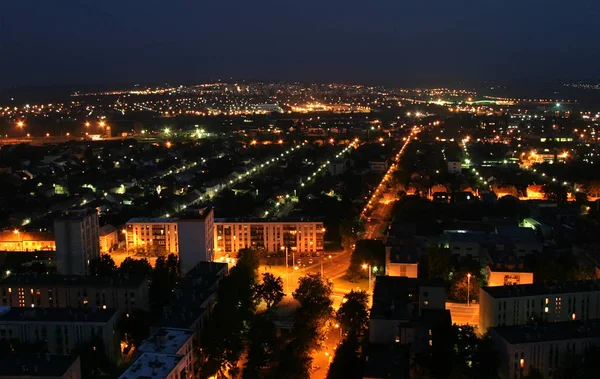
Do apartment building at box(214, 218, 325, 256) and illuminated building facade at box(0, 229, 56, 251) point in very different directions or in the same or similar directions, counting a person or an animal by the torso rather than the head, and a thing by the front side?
same or similar directions

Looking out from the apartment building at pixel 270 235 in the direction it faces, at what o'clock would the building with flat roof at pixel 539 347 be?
The building with flat roof is roughly at 11 o'clock from the apartment building.

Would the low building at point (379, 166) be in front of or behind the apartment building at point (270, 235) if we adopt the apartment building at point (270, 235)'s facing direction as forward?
behind

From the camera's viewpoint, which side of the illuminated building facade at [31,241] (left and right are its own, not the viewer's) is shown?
front

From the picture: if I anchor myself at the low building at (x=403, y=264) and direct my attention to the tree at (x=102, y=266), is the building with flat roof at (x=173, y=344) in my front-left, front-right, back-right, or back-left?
front-left

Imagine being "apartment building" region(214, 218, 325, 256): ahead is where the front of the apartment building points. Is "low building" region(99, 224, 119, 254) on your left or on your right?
on your right

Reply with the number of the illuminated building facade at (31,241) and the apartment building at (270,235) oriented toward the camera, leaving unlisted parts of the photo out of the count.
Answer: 2

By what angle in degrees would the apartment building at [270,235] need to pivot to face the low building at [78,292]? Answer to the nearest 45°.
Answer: approximately 45° to its right

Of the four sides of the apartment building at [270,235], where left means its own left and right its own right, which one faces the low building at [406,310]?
front

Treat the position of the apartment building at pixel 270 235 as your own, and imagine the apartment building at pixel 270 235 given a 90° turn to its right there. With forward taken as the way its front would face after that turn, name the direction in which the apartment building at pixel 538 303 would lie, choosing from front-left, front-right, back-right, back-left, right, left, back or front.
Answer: back-left

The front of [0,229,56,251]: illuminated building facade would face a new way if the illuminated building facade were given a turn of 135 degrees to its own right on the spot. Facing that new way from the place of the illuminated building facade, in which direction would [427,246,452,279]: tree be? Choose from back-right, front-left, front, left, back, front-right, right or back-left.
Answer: back

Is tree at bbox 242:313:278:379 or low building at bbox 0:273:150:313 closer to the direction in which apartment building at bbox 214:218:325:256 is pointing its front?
the tree

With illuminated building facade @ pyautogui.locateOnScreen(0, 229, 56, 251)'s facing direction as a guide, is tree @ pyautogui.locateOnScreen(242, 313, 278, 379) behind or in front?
in front

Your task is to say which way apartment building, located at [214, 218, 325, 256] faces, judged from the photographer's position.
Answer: facing the viewer

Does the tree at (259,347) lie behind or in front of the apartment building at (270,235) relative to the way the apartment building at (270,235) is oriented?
in front

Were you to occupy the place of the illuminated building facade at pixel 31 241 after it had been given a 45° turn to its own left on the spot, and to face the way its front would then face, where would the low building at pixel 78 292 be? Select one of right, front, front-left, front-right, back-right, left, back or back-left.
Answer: front-right

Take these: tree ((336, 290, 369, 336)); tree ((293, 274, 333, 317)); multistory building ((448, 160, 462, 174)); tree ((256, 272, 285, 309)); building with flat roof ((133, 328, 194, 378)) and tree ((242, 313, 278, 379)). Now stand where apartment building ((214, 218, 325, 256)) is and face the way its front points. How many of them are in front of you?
5

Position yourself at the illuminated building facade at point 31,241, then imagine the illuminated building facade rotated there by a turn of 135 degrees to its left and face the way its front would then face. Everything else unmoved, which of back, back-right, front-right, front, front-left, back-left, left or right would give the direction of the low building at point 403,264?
right
